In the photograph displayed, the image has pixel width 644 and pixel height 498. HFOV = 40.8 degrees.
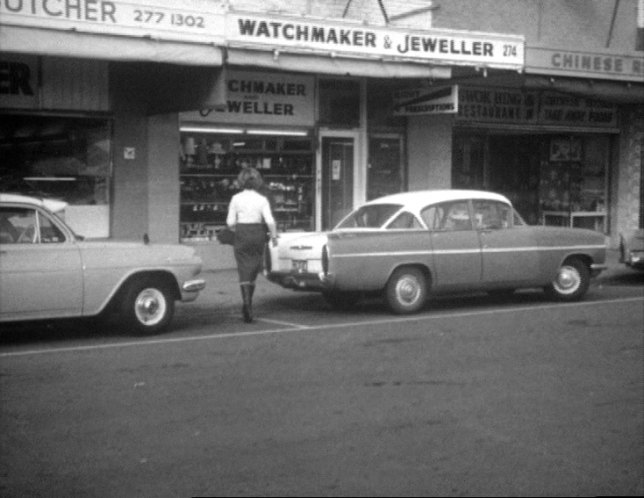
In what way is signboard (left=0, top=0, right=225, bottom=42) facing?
toward the camera

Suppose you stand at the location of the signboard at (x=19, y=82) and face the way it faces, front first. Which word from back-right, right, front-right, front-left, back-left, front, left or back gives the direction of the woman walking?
front-left

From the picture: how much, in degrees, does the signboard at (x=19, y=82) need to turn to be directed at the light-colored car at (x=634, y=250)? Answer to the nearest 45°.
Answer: approximately 90° to its left

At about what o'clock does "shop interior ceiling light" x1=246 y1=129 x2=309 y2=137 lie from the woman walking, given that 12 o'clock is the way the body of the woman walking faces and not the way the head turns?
The shop interior ceiling light is roughly at 12 o'clock from the woman walking.

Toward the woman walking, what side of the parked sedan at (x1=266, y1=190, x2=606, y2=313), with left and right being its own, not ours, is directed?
back

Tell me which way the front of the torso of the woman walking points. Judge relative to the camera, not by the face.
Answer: away from the camera

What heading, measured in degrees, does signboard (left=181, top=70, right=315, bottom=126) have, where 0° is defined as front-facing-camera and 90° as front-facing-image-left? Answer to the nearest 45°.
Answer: approximately 0°

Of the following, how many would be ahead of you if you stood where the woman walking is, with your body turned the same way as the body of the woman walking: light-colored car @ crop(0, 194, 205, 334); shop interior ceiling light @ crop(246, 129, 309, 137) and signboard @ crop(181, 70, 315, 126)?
2

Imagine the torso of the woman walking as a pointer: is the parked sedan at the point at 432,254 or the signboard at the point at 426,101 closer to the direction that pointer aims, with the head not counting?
the signboard

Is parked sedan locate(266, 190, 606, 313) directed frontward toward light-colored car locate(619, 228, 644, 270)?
yes

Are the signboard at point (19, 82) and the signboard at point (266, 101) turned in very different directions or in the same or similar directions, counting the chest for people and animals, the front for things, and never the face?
same or similar directions

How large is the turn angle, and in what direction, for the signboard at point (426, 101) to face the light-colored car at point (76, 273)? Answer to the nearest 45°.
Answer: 0° — it already faces it

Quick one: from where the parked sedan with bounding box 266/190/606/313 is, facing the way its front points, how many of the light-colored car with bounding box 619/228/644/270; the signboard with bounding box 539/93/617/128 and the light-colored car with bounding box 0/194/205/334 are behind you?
1

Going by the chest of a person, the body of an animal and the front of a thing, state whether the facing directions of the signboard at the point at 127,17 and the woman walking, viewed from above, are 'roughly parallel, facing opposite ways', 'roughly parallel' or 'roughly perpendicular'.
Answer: roughly parallel, facing opposite ways

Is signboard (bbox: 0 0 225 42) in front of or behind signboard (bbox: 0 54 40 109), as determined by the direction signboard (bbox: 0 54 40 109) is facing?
in front

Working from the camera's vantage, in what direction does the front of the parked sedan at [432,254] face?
facing away from the viewer and to the right of the viewer

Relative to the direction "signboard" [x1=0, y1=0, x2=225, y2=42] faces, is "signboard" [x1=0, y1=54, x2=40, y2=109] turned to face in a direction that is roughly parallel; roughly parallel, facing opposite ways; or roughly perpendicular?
roughly parallel

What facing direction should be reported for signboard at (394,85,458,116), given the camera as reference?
facing the viewer and to the left of the viewer

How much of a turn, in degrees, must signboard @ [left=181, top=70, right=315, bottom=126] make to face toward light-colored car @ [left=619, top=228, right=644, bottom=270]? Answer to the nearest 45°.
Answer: approximately 90° to its left

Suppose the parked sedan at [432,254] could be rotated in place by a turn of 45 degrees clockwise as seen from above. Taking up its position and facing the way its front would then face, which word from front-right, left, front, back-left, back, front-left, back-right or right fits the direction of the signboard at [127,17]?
back
